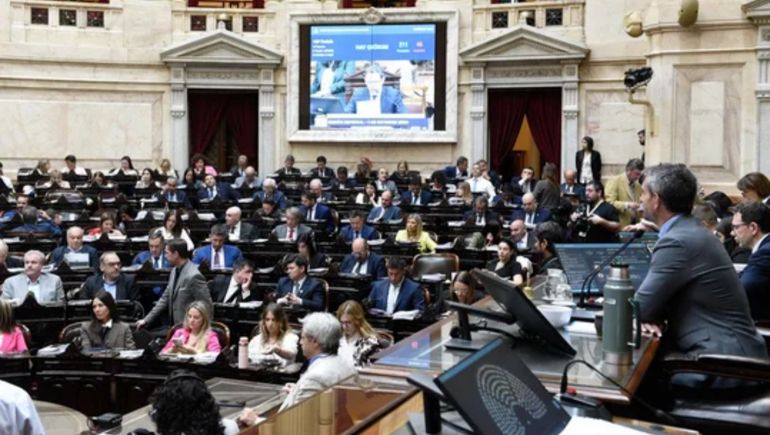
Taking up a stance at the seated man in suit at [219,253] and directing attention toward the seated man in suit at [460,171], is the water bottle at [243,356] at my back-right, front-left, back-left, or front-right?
back-right

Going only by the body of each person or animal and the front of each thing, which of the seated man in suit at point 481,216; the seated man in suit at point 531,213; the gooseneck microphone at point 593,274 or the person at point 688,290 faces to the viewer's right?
the gooseneck microphone

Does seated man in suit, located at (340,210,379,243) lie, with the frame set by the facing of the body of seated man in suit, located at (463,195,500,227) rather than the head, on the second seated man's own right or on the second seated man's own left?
on the second seated man's own right

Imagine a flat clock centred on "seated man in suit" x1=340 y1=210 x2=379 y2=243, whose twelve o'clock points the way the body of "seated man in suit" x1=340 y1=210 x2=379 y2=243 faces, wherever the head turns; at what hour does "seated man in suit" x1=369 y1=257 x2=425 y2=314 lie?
"seated man in suit" x1=369 y1=257 x2=425 y2=314 is roughly at 12 o'clock from "seated man in suit" x1=340 y1=210 x2=379 y2=243.

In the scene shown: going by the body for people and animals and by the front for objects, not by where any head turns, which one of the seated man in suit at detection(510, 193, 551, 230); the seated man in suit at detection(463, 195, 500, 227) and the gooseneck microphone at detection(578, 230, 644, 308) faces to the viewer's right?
the gooseneck microphone

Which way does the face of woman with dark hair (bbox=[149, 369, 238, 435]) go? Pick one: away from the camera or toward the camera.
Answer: away from the camera

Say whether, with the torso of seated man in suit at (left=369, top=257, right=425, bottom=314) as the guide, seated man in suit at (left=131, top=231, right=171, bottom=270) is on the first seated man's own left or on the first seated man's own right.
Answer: on the first seated man's own right

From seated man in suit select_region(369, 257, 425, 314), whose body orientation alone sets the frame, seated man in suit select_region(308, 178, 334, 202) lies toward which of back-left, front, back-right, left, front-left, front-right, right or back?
back

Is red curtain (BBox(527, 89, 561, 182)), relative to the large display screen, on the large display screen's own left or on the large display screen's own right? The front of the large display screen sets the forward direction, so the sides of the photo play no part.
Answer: on the large display screen's own left

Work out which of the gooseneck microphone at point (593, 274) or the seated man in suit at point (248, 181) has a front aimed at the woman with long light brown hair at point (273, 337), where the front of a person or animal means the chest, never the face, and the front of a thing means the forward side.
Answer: the seated man in suit

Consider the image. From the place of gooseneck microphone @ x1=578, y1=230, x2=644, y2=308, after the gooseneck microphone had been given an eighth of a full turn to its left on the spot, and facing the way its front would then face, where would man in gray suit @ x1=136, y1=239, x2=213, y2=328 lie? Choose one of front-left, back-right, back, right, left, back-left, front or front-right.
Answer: left
